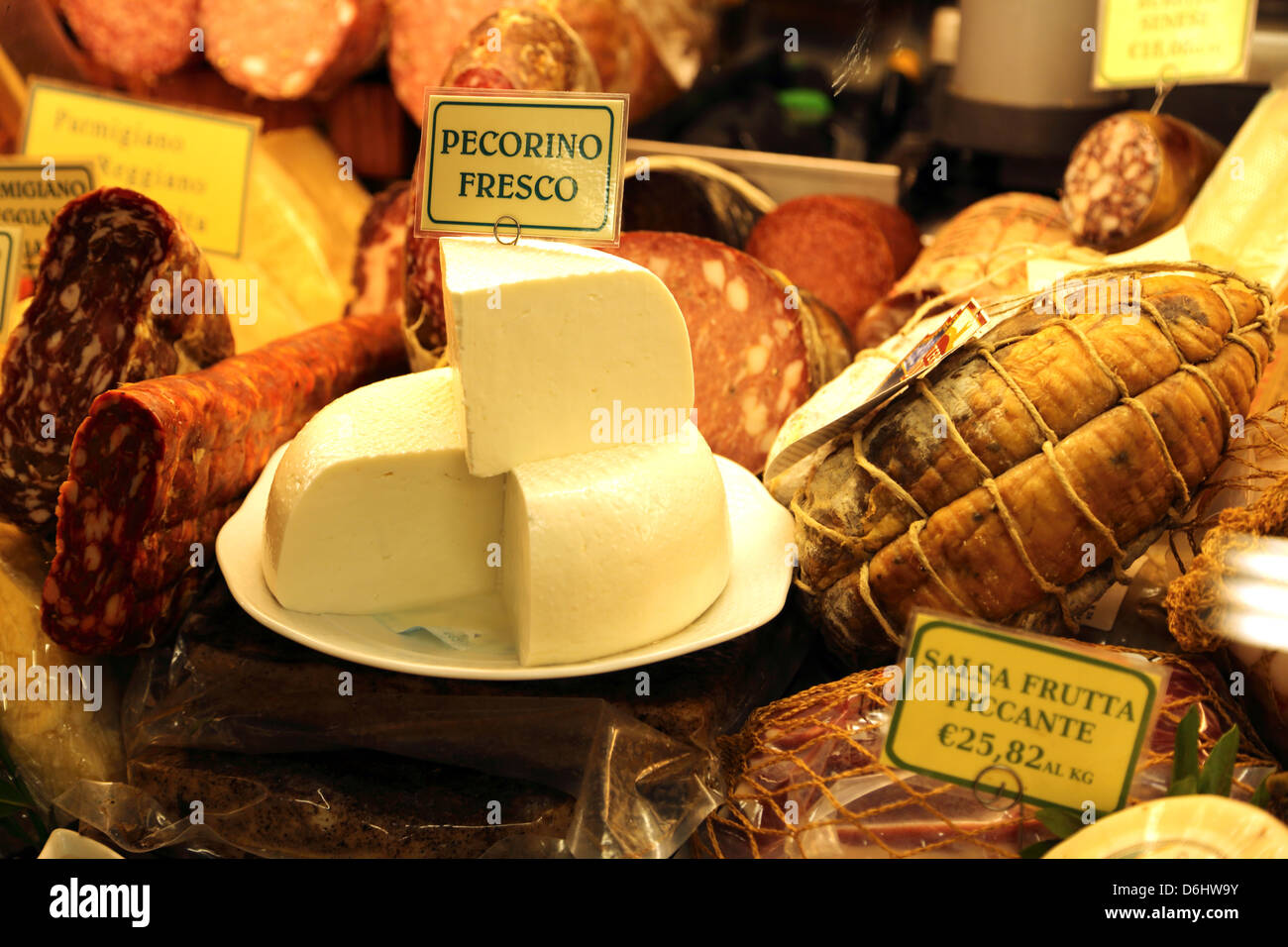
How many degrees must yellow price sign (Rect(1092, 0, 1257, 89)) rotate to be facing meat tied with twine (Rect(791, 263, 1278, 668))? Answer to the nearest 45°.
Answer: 0° — it already faces it

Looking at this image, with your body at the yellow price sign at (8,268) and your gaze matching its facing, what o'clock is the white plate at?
The white plate is roughly at 11 o'clock from the yellow price sign.

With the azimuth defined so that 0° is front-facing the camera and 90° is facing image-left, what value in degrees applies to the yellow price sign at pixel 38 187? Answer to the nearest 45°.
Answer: approximately 0°

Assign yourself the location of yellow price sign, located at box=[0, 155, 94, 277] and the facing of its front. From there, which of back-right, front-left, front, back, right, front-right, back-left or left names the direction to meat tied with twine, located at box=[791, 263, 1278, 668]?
front-left

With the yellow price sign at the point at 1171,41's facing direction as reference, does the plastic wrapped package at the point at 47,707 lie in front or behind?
in front

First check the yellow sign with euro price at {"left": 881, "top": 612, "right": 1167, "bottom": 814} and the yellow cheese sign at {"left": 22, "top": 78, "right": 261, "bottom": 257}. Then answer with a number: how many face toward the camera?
2

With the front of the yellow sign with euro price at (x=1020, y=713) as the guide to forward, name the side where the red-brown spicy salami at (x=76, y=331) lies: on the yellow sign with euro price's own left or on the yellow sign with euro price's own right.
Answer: on the yellow sign with euro price's own right

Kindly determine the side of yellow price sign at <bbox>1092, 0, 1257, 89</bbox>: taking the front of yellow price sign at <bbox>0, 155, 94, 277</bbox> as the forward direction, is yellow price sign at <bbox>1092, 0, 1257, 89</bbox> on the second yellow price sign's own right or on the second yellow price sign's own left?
on the second yellow price sign's own left

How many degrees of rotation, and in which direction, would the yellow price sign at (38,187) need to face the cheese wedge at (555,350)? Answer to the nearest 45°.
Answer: approximately 45° to its left

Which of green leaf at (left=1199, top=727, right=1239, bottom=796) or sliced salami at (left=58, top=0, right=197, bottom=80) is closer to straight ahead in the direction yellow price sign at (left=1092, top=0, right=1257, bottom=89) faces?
the green leaf
